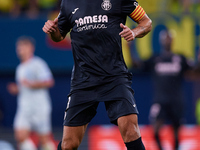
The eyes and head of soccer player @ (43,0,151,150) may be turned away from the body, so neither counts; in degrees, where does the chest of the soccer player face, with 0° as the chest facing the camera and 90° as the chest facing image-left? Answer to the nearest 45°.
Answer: approximately 0°

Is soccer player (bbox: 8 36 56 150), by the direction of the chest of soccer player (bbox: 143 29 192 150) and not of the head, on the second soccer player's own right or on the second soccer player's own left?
on the second soccer player's own right

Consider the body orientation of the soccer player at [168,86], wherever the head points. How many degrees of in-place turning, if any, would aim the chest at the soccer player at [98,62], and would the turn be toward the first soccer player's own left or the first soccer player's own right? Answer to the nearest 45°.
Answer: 0° — they already face them

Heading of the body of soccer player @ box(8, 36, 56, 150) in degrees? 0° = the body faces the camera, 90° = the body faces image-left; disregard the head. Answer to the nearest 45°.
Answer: approximately 45°

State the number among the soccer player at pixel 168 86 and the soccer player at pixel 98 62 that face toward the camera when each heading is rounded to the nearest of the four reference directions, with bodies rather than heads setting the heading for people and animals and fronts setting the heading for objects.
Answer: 2

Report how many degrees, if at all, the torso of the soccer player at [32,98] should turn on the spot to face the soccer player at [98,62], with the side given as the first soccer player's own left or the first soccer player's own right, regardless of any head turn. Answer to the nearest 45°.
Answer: approximately 45° to the first soccer player's own left

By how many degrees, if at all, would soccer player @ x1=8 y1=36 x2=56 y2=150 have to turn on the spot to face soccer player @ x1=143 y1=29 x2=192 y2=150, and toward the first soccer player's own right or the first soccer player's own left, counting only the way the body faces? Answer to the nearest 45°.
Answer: approximately 135° to the first soccer player's own left

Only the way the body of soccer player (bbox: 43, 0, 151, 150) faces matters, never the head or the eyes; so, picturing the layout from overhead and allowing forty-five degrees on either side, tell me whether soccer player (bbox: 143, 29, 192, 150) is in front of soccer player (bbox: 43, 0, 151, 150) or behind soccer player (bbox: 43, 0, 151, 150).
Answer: behind
